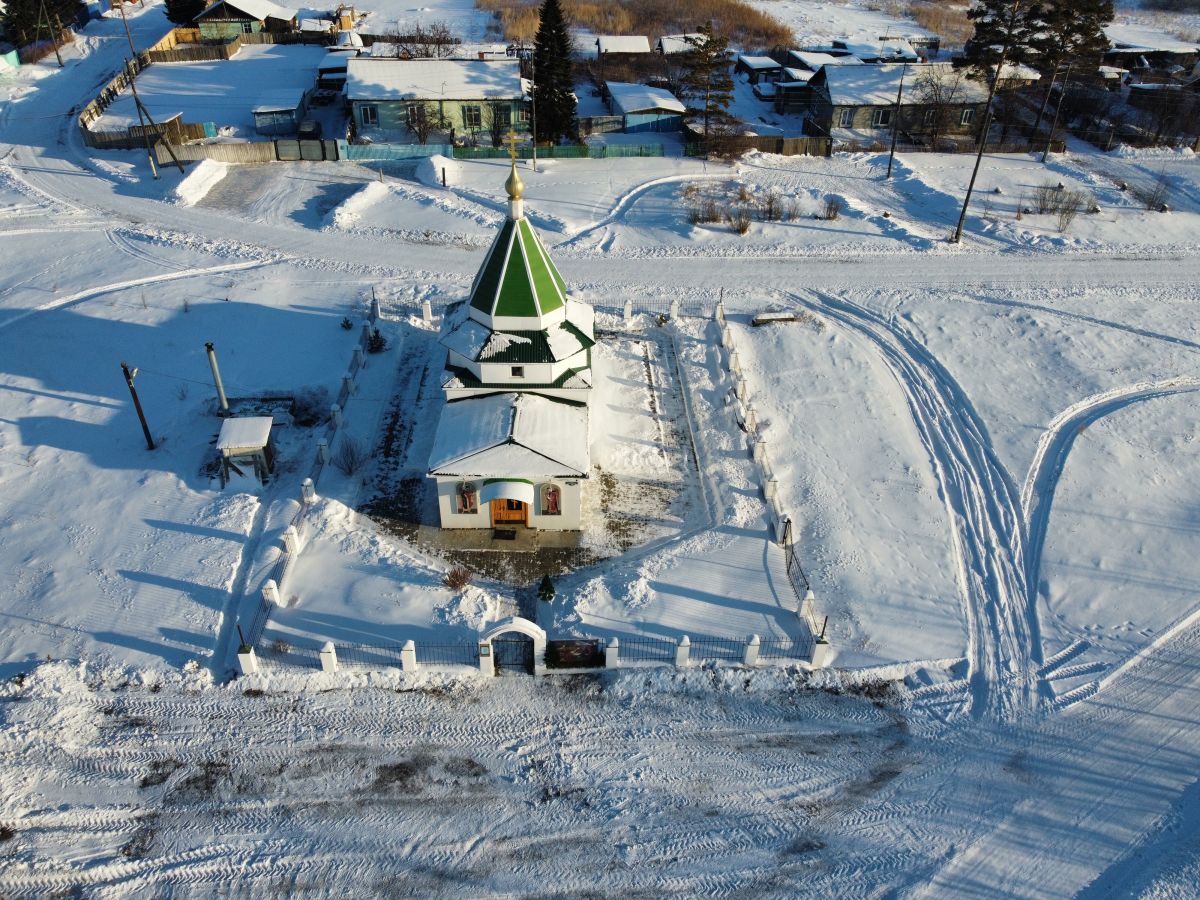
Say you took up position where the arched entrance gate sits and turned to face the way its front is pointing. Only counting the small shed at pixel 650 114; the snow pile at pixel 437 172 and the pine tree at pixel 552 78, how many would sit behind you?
3

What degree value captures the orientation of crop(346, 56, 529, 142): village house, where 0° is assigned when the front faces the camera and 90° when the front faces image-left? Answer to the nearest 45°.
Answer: approximately 0°

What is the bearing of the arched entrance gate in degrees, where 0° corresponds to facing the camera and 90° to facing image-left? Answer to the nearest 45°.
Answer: approximately 0°

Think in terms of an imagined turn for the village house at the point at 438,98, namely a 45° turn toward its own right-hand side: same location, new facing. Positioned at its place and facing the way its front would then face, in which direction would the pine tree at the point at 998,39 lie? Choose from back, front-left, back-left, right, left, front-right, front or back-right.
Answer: back-left

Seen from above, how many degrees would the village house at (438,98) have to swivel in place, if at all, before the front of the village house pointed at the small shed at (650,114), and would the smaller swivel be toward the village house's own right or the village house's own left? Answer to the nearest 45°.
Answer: approximately 90° to the village house's own left

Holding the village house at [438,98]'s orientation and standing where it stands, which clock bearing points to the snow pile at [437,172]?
The snow pile is roughly at 12 o'clock from the village house.

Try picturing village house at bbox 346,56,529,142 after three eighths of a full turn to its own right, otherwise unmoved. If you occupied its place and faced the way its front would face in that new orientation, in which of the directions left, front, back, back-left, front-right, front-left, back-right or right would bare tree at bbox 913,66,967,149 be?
back-right

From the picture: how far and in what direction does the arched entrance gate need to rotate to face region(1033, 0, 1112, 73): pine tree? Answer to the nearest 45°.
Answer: approximately 135° to its left

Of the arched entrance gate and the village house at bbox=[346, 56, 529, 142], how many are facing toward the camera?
2

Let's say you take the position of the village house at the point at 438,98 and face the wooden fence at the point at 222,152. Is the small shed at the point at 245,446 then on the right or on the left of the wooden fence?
left

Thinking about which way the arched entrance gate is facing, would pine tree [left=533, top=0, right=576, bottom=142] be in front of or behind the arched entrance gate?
behind

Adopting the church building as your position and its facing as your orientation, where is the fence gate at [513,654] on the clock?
The fence gate is roughly at 12 o'clock from the church building.

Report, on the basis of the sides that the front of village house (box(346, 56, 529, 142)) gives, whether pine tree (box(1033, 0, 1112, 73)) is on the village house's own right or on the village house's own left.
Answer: on the village house's own left
